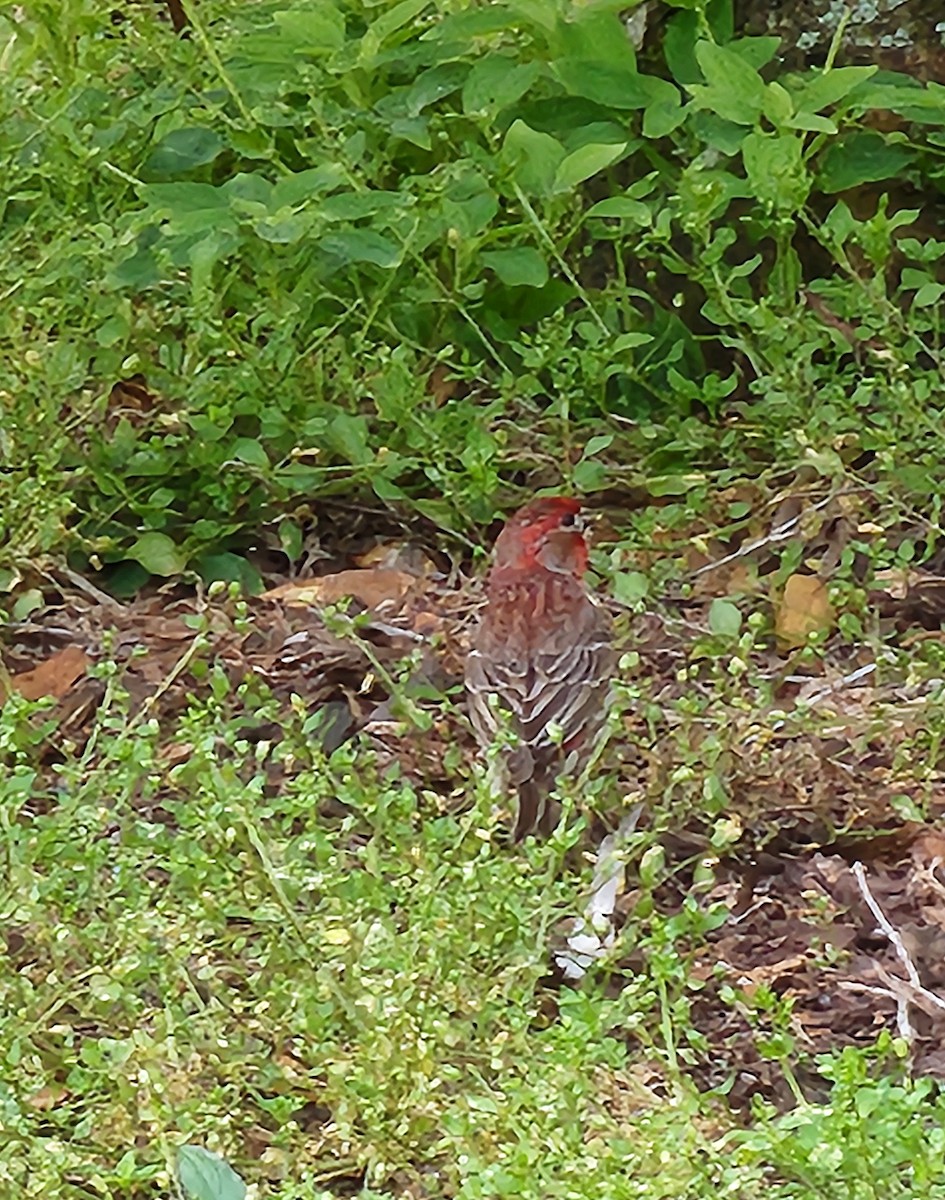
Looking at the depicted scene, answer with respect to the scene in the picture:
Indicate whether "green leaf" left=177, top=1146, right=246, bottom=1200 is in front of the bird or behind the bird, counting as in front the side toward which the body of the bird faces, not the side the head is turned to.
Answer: behind

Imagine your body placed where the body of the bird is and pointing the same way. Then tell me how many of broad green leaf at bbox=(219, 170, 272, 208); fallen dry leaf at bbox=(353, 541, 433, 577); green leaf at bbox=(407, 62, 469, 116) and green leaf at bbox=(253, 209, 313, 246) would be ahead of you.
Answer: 4

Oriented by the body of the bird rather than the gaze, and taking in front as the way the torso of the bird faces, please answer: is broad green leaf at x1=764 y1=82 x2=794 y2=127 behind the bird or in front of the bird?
in front

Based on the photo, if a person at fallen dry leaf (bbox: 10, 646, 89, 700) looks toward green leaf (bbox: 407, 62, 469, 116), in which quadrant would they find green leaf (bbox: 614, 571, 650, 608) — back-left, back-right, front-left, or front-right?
front-right

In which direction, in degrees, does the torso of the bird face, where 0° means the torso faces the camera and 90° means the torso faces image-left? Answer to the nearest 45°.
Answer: approximately 180°

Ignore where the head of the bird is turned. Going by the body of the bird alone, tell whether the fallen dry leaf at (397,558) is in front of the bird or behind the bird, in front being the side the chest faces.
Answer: in front

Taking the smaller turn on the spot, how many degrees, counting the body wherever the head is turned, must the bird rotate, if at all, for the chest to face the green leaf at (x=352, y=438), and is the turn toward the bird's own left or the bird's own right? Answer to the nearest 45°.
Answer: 0° — it already faces it

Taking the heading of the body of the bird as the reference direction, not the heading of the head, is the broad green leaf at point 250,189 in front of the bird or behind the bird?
in front

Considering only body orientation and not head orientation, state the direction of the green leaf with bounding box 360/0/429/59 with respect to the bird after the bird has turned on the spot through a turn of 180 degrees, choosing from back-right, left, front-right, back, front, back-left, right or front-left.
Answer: back

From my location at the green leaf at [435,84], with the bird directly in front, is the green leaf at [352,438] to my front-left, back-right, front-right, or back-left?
front-right

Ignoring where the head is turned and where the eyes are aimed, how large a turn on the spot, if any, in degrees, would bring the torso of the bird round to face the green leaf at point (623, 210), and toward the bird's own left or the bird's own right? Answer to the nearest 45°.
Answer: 0° — it already faces it

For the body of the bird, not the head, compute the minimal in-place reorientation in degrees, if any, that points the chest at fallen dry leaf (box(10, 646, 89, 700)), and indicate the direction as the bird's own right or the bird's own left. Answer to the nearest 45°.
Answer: approximately 45° to the bird's own left

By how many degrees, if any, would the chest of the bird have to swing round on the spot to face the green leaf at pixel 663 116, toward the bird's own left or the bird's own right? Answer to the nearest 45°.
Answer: approximately 45° to the bird's own right
